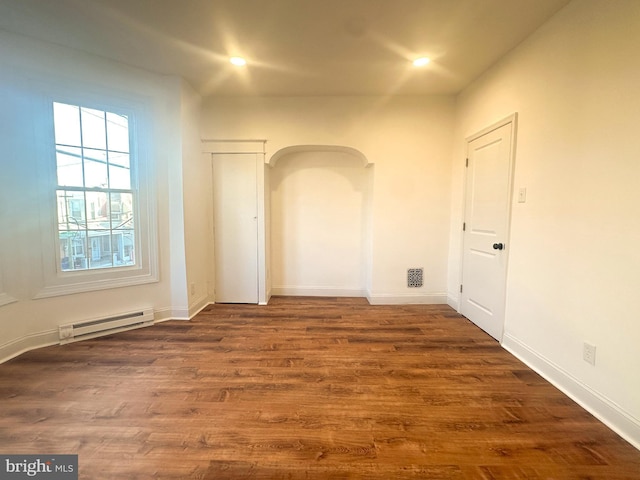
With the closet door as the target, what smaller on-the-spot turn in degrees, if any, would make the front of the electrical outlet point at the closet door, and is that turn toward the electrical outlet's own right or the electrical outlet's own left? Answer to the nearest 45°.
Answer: approximately 45° to the electrical outlet's own right

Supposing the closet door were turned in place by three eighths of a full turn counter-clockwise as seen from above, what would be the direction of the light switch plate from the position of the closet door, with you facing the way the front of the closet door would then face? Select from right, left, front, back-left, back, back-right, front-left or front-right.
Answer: right

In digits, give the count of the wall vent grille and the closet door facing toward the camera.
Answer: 2

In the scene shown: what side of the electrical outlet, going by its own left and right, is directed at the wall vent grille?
right

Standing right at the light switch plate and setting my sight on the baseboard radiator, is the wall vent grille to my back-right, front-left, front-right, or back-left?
front-right

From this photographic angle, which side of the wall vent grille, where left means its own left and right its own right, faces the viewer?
front

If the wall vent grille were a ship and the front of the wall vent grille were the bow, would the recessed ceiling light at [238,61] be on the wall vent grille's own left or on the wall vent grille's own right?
on the wall vent grille's own right

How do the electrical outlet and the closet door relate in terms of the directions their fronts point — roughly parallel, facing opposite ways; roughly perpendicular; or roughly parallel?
roughly perpendicular

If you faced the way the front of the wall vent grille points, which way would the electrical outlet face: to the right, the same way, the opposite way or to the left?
to the right

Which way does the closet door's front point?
toward the camera

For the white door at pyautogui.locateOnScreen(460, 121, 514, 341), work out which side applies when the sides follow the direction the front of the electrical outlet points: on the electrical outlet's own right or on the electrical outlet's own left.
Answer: on the electrical outlet's own right

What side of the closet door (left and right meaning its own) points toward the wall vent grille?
left

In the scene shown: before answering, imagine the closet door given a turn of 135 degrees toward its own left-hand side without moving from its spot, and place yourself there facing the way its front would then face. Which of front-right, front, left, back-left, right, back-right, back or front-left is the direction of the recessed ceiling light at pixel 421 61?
right

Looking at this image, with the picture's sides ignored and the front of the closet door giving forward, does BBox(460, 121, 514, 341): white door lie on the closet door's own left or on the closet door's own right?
on the closet door's own left
